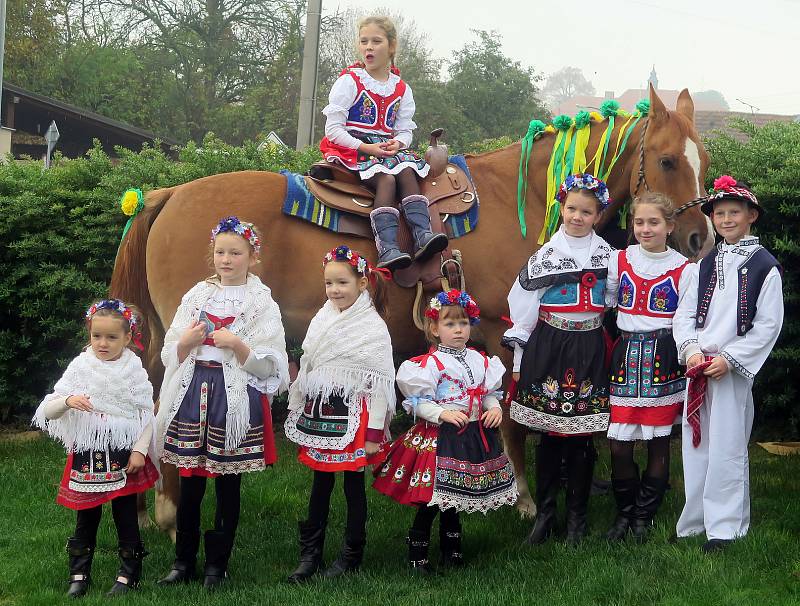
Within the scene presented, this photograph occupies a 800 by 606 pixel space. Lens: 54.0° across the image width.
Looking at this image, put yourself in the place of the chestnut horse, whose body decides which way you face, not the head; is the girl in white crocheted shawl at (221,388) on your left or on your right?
on your right

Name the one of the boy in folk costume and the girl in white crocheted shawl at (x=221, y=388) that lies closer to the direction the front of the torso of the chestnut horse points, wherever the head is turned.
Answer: the boy in folk costume

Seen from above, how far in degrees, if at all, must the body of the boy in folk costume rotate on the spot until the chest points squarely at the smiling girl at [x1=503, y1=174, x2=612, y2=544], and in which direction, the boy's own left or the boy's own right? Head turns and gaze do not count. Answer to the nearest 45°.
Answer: approximately 45° to the boy's own right

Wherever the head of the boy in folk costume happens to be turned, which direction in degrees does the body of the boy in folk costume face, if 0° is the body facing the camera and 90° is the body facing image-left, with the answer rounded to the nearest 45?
approximately 45°

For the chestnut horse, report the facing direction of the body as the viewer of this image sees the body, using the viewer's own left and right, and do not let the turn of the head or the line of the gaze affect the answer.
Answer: facing to the right of the viewer

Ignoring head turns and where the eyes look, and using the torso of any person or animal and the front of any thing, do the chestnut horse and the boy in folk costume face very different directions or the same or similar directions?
very different directions

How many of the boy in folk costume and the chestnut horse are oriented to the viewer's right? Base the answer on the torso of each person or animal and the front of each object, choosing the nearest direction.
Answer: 1
